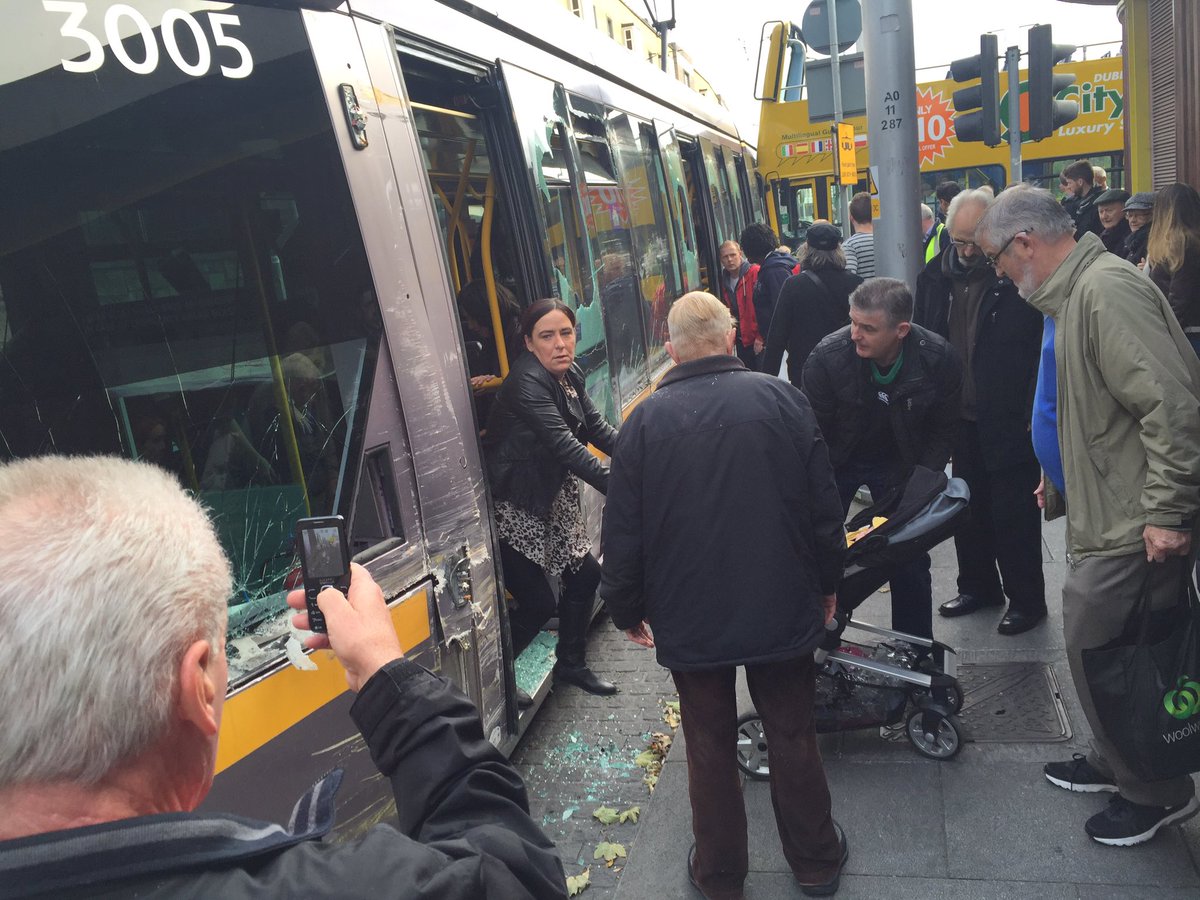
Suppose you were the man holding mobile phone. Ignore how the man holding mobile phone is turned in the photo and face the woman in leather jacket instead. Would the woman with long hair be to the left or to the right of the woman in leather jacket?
right

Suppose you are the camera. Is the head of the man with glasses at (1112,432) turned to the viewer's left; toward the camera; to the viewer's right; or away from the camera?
to the viewer's left

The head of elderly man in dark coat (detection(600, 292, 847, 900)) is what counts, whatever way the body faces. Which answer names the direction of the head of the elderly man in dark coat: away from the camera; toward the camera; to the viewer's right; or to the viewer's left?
away from the camera

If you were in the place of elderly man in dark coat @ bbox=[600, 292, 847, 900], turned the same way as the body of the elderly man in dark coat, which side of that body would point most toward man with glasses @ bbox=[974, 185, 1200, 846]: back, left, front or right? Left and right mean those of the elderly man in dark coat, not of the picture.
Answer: right

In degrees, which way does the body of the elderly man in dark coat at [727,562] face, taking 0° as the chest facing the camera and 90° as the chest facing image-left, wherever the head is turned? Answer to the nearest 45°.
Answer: approximately 180°

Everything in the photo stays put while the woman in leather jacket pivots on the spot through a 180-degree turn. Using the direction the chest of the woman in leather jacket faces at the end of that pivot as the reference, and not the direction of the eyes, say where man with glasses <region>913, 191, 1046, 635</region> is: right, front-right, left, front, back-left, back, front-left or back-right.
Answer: back-right

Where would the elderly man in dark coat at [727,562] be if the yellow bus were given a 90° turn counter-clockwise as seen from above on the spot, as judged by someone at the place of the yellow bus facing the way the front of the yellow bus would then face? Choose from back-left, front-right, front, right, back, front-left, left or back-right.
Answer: front

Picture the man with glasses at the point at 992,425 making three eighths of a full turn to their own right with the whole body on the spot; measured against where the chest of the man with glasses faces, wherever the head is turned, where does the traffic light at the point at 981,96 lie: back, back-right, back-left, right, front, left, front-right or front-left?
front

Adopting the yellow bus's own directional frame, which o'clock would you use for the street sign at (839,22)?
The street sign is roughly at 9 o'clock from the yellow bus.

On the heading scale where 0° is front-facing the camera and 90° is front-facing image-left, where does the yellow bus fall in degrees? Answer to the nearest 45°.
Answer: approximately 90°
